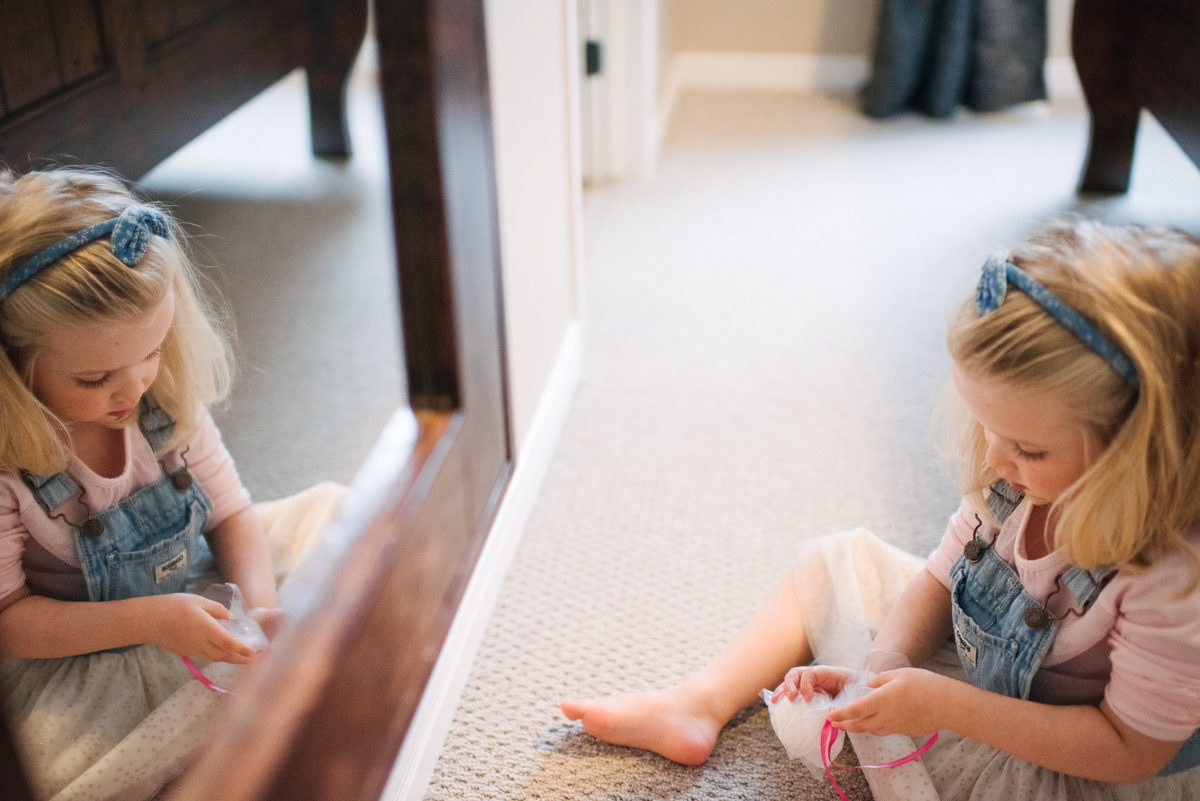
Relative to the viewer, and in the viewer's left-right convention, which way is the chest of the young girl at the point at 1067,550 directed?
facing the viewer and to the left of the viewer

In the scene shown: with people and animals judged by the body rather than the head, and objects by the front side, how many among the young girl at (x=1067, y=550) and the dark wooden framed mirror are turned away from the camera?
0

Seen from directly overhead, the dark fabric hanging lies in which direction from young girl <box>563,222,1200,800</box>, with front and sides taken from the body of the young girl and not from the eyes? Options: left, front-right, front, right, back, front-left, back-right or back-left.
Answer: back-right

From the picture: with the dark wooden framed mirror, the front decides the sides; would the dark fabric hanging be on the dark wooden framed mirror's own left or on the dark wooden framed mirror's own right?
on the dark wooden framed mirror's own left

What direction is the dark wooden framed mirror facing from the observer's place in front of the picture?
facing the viewer and to the right of the viewer
